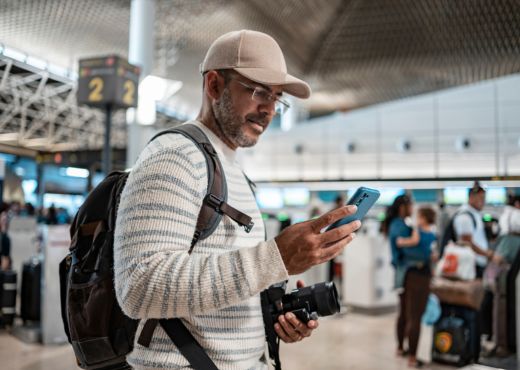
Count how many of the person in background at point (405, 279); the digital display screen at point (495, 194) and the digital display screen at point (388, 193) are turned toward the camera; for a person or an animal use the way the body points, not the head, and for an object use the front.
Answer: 2

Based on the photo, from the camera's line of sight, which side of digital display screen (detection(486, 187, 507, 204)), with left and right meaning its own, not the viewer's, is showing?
front

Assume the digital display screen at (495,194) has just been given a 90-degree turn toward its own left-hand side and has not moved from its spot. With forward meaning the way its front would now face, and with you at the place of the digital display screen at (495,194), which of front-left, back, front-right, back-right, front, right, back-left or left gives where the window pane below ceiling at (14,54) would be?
back-right

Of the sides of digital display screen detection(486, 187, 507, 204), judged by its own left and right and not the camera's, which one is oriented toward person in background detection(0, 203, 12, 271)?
right

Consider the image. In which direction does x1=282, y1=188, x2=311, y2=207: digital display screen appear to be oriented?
toward the camera

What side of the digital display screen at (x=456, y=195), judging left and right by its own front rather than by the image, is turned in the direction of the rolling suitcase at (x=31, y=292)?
right

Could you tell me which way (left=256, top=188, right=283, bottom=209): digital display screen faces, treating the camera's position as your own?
facing the viewer

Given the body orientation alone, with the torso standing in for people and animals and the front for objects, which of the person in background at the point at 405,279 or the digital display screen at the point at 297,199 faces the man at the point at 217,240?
the digital display screen
